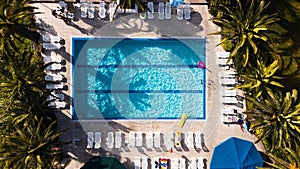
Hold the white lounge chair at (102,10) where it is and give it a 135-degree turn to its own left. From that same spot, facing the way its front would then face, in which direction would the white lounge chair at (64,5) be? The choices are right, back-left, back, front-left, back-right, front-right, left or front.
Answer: back-left

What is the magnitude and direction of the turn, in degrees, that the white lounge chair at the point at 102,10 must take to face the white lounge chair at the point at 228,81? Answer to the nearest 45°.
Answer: approximately 90° to its left

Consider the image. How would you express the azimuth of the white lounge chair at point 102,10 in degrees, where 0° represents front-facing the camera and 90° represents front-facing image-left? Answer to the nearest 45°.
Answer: approximately 0°

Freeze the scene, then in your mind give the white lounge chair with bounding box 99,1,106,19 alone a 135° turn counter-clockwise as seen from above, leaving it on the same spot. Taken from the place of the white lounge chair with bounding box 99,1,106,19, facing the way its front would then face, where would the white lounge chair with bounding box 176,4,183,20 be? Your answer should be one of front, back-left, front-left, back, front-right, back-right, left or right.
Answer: front-right

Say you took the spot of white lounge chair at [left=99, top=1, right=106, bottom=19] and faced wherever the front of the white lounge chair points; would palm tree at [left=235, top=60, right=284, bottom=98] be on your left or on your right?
on your left

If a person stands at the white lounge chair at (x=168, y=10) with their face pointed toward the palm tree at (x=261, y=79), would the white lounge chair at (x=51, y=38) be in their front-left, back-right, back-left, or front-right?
back-right

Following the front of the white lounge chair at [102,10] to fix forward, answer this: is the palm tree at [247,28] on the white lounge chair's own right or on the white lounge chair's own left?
on the white lounge chair's own left
